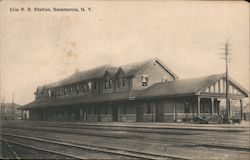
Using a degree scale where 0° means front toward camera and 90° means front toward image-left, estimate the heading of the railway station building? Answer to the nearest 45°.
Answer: approximately 45°
